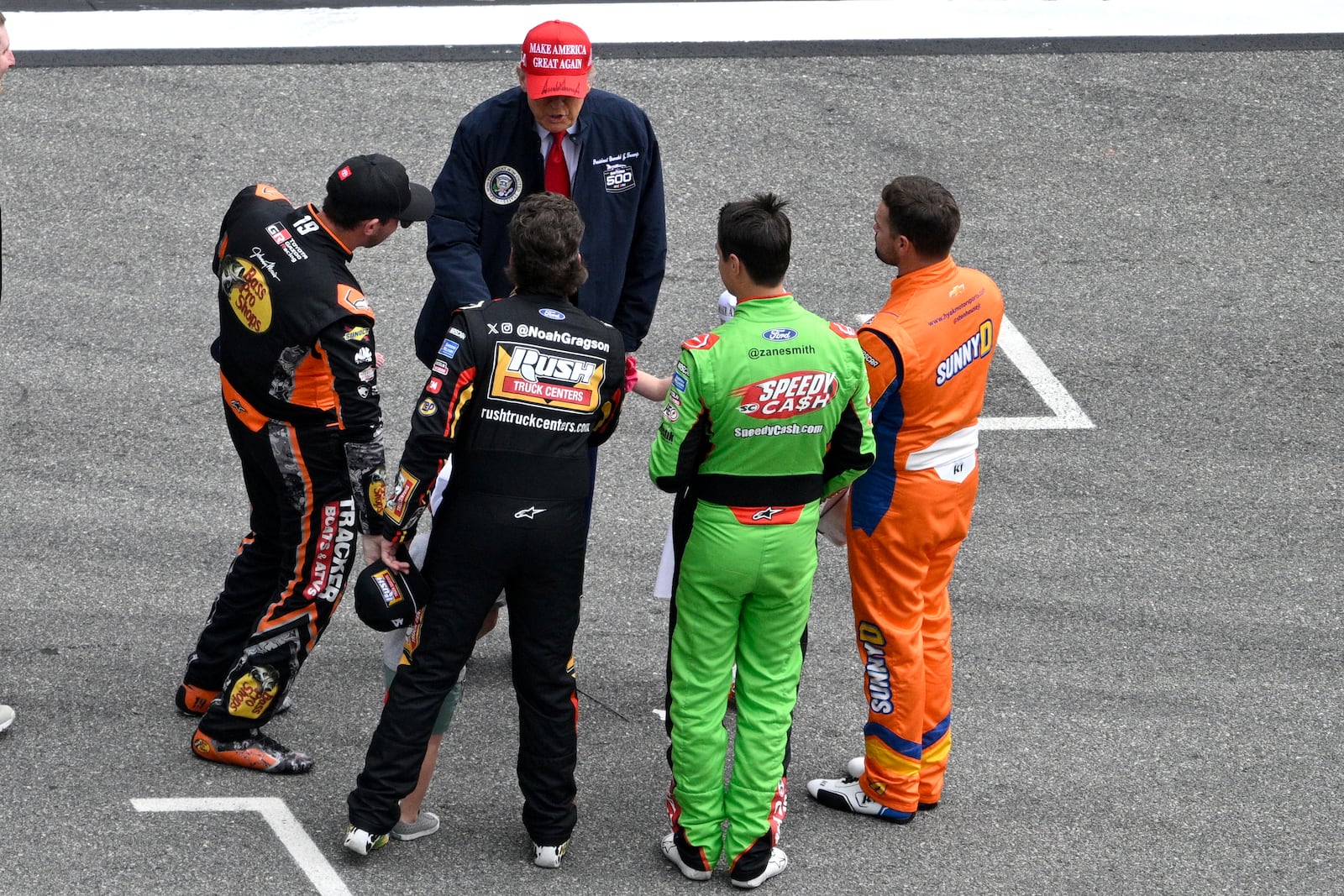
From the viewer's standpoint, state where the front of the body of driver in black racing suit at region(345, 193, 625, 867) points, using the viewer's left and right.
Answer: facing away from the viewer

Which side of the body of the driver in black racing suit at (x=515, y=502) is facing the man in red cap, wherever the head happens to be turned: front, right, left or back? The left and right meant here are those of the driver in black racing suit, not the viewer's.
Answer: front

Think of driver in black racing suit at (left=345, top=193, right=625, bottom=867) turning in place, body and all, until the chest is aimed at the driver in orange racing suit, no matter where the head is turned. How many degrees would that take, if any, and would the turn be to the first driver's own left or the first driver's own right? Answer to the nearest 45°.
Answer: approximately 90° to the first driver's own right

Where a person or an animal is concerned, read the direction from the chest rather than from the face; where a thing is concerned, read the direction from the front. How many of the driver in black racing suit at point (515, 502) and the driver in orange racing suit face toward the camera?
0

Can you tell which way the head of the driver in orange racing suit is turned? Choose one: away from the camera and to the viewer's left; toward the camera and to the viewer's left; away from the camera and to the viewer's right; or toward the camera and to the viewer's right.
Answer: away from the camera and to the viewer's left

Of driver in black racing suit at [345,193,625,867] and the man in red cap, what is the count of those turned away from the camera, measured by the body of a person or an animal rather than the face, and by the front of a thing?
1

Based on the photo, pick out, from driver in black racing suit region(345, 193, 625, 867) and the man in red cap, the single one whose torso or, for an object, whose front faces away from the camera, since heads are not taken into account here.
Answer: the driver in black racing suit

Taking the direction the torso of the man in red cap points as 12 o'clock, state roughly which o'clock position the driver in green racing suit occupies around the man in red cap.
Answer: The driver in green racing suit is roughly at 11 o'clock from the man in red cap.

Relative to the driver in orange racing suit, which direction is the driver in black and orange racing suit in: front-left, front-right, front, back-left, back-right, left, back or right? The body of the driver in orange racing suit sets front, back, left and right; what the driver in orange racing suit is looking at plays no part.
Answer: front-left

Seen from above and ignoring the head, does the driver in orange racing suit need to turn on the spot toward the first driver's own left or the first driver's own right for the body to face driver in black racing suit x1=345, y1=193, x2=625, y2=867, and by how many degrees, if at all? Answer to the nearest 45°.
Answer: approximately 90° to the first driver's own left

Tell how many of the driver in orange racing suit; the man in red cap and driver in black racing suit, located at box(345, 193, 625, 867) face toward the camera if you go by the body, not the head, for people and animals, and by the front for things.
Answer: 1

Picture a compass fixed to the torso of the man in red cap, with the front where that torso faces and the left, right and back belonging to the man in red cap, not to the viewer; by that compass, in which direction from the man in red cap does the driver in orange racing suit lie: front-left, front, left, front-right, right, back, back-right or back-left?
front-left

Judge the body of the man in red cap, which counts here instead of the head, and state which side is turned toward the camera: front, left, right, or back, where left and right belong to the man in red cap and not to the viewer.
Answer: front

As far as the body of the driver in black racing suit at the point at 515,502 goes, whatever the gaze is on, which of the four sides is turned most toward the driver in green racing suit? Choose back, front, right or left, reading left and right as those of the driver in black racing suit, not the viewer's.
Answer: right

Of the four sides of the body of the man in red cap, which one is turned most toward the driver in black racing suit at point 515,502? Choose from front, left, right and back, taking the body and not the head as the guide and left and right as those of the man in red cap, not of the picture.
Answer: front

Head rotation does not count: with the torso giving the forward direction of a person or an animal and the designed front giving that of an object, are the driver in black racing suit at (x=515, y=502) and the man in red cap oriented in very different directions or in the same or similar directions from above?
very different directions
